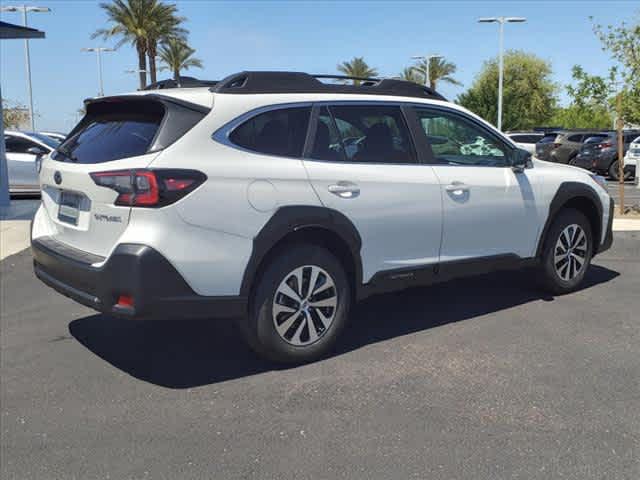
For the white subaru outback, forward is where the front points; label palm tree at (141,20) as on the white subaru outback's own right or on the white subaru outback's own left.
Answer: on the white subaru outback's own left

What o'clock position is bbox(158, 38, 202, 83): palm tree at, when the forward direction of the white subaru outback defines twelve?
The palm tree is roughly at 10 o'clock from the white subaru outback.

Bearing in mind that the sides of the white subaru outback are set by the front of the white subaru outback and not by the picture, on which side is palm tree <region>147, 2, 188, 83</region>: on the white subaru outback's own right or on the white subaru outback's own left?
on the white subaru outback's own left

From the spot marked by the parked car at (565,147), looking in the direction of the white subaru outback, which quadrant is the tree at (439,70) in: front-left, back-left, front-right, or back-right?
back-right

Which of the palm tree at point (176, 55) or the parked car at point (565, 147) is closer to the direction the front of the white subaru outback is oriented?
the parked car

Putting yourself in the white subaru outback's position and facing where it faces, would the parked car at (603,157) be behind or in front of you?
in front

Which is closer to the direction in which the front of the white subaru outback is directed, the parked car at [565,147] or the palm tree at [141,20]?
the parked car

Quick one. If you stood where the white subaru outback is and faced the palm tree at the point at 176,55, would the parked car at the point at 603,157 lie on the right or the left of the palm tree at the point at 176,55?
right

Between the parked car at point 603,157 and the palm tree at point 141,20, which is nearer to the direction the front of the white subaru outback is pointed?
the parked car

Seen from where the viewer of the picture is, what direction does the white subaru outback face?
facing away from the viewer and to the right of the viewer

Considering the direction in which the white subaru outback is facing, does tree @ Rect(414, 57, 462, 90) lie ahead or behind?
ahead

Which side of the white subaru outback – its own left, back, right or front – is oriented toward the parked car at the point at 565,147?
front
